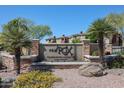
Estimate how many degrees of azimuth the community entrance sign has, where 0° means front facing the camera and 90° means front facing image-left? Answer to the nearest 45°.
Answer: approximately 0°

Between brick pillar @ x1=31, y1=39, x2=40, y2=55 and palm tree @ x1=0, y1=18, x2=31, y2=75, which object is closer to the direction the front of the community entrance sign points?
the palm tree

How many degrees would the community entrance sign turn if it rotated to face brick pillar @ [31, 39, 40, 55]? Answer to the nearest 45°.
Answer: approximately 90° to its right

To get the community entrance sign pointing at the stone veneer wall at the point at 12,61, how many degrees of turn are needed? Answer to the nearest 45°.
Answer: approximately 45° to its right

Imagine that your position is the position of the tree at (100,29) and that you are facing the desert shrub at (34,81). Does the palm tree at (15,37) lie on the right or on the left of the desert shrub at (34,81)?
right
